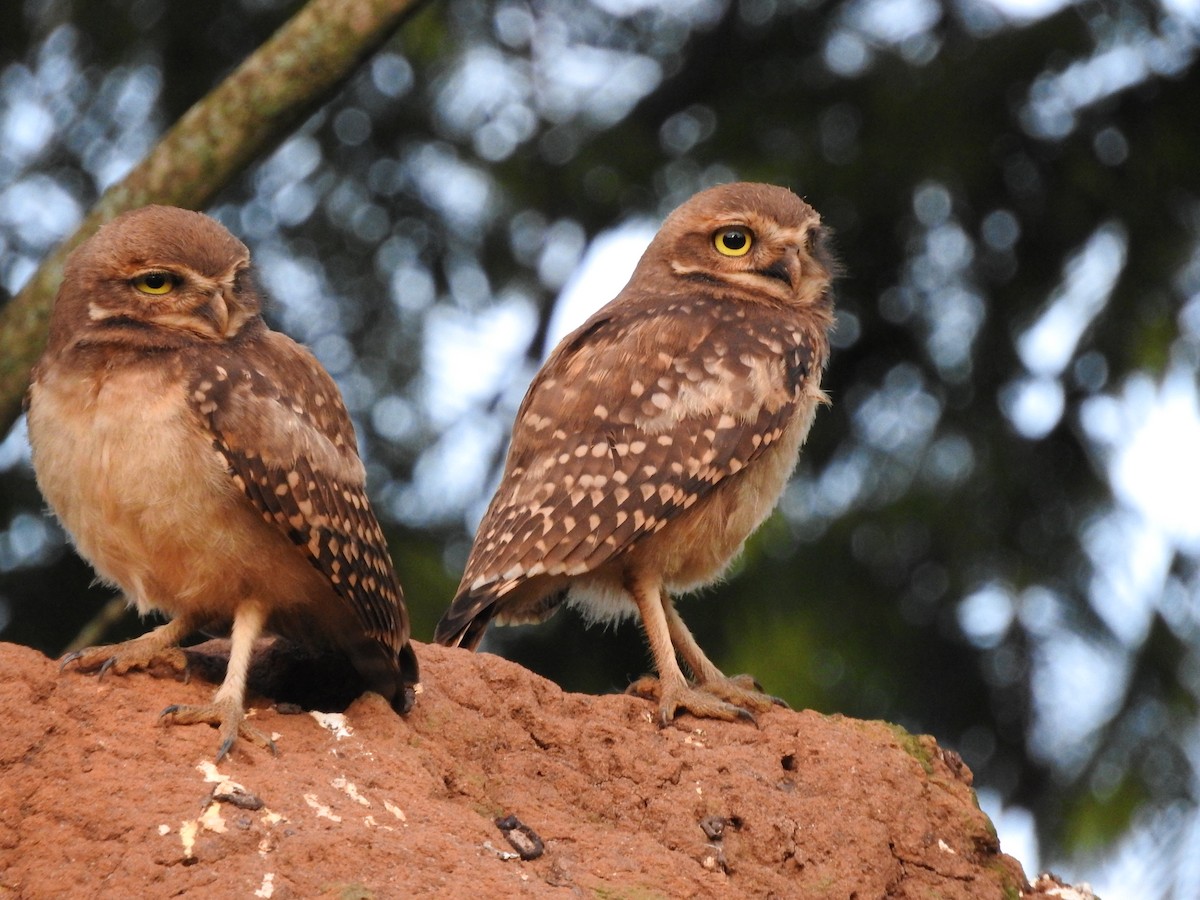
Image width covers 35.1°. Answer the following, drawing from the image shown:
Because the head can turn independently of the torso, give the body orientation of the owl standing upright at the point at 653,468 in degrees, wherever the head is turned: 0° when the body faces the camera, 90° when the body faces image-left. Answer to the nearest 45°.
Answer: approximately 270°

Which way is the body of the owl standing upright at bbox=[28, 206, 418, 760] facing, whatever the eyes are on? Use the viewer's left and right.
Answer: facing the viewer and to the left of the viewer

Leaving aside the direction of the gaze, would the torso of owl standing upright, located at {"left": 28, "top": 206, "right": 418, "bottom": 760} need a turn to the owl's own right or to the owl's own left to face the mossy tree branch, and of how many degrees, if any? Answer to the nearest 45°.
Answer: approximately 135° to the owl's own right

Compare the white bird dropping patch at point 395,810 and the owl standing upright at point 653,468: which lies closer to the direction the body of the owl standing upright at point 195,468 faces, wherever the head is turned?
the white bird dropping patch

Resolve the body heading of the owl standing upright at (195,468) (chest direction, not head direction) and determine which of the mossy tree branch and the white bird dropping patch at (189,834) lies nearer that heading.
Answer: the white bird dropping patch

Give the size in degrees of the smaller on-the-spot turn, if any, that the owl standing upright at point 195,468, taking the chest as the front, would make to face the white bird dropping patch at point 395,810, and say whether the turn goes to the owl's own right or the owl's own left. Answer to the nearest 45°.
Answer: approximately 90° to the owl's own left

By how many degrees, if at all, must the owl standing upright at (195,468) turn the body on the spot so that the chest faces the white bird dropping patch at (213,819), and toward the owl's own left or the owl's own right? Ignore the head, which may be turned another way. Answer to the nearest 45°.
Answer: approximately 45° to the owl's own left

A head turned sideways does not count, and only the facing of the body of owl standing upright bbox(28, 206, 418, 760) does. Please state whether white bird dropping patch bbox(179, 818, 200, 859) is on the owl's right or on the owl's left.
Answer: on the owl's left

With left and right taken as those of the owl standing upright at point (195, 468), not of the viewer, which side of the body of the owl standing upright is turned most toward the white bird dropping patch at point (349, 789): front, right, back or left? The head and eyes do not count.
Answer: left

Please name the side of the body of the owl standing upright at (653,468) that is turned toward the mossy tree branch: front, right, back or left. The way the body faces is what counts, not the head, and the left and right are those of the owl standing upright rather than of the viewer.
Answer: left

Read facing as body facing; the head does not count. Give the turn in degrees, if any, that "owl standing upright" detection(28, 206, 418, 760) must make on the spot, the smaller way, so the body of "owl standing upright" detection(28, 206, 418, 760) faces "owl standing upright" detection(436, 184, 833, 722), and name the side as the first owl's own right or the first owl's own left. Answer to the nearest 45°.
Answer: approximately 180°

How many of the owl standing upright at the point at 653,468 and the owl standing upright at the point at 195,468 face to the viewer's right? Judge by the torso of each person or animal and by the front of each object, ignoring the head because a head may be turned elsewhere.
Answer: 1

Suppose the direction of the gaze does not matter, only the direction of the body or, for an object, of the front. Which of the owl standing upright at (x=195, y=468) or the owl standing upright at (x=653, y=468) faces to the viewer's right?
the owl standing upright at (x=653, y=468)
